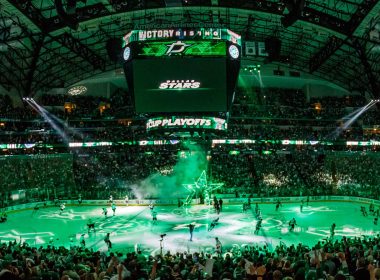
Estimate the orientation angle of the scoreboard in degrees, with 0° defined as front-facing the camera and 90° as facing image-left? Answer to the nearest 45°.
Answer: approximately 0°
